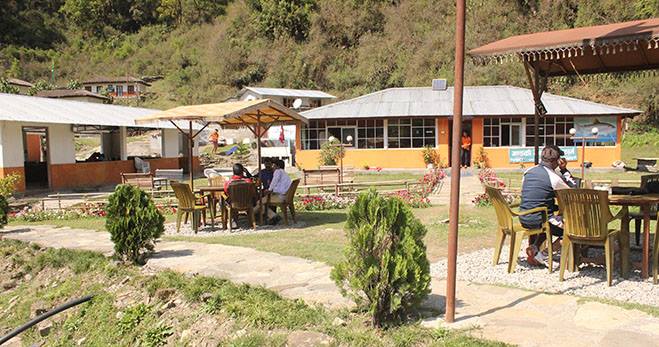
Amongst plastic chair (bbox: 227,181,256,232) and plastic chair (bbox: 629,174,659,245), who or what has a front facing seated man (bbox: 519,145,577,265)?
plastic chair (bbox: 629,174,659,245)

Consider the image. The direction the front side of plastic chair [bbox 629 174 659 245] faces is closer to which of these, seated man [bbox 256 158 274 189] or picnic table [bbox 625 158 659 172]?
the seated man

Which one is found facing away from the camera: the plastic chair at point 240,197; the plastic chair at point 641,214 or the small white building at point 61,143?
the plastic chair at point 240,197

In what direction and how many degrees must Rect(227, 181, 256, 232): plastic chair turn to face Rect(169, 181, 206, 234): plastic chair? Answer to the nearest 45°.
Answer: approximately 90° to its left

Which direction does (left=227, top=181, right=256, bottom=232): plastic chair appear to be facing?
away from the camera

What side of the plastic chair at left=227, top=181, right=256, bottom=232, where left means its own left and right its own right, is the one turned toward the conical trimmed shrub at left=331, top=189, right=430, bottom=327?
back

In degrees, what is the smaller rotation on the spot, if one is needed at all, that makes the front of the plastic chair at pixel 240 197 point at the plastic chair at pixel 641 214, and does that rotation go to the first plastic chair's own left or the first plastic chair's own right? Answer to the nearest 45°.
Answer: approximately 135° to the first plastic chair's own right

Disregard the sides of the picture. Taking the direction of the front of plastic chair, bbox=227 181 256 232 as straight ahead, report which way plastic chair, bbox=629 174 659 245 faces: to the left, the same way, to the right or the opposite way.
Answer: to the left
